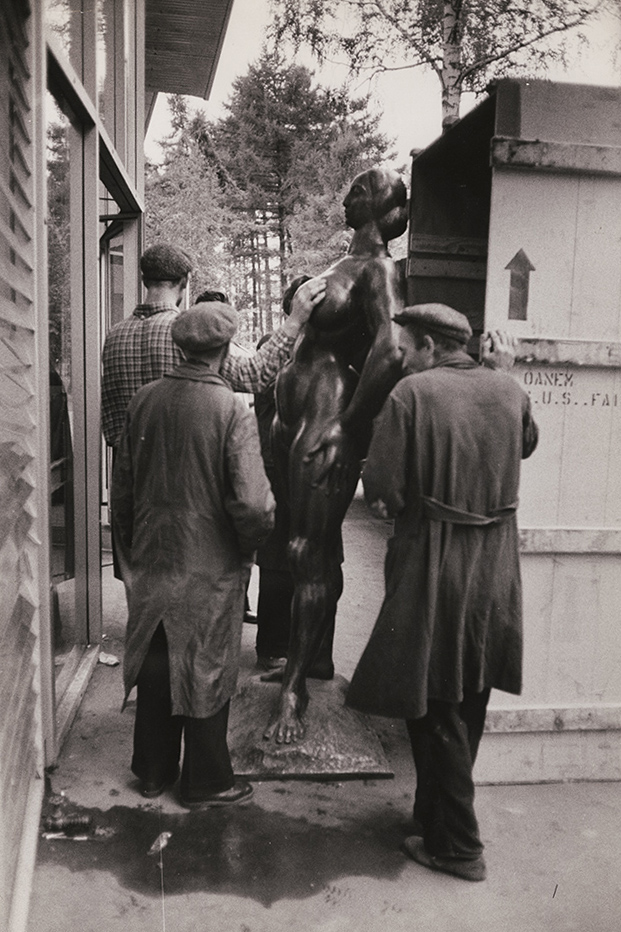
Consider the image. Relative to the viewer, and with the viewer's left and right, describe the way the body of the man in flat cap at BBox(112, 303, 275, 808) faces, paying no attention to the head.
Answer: facing away from the viewer and to the right of the viewer

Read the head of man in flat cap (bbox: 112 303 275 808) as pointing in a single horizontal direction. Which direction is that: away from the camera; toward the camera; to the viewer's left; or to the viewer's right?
away from the camera

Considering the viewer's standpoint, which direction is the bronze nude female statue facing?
facing the viewer and to the left of the viewer

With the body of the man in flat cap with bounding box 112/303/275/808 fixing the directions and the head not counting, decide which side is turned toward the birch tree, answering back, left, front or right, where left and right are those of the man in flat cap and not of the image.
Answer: front

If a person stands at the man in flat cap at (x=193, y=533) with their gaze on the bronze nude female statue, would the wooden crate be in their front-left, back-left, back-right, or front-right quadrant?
front-right

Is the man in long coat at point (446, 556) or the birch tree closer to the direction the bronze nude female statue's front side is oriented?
the man in long coat

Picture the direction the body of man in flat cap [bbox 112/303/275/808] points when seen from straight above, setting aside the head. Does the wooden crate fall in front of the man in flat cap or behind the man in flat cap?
in front

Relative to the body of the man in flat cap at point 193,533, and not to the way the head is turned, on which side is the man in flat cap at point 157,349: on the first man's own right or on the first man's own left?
on the first man's own left

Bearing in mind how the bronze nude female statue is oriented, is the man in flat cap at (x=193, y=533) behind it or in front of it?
in front

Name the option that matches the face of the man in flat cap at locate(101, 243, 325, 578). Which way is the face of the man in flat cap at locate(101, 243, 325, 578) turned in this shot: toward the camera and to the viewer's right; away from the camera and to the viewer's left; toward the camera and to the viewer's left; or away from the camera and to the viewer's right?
away from the camera and to the viewer's right

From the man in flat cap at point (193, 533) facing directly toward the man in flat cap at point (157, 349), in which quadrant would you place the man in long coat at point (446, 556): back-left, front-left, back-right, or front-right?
back-right
